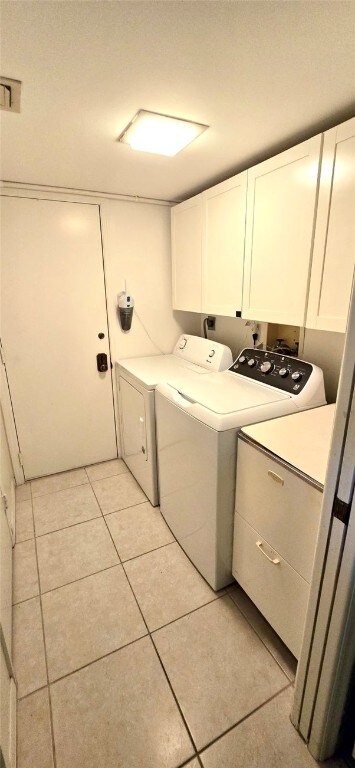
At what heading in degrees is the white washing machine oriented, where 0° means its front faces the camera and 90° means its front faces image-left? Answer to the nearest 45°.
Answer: approximately 45°

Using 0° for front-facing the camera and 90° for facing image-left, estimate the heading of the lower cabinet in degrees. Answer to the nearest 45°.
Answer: approximately 45°

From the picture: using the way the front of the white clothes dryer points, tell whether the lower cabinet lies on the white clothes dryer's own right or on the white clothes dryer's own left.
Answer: on the white clothes dryer's own left

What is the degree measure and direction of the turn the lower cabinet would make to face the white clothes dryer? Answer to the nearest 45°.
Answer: approximately 90° to its right
